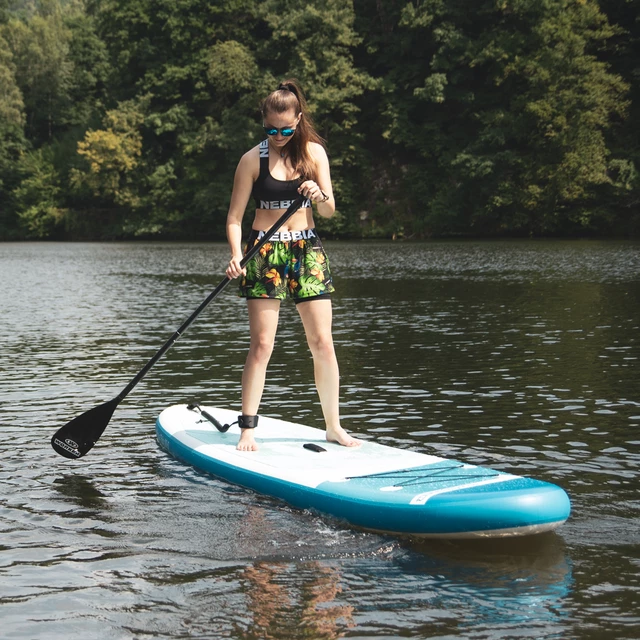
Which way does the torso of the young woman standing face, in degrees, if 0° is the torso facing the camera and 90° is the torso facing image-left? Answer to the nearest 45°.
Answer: approximately 0°

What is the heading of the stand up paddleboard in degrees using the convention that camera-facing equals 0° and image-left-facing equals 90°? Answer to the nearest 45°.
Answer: approximately 315°
